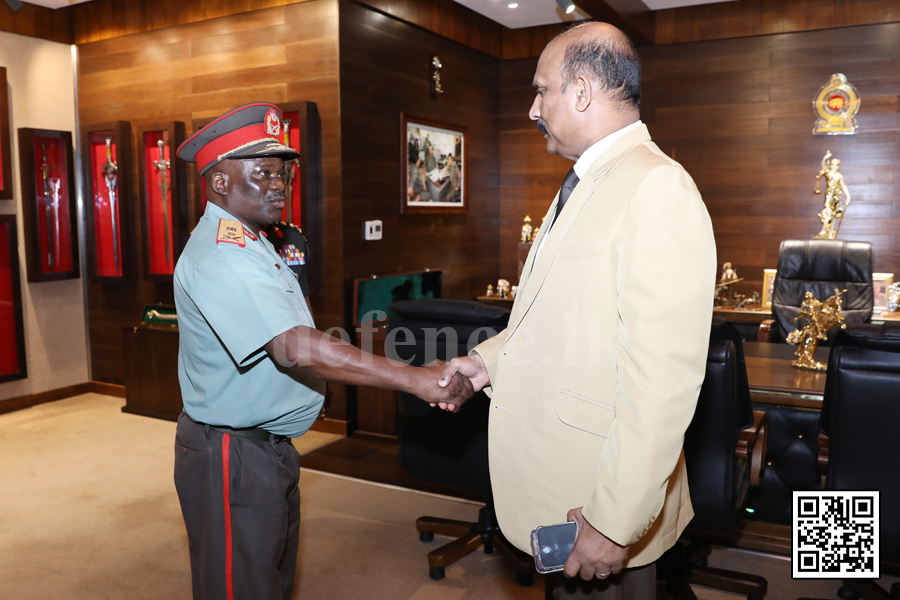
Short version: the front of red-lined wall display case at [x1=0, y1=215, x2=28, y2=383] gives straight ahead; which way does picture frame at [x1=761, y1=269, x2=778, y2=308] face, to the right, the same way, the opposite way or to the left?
to the right

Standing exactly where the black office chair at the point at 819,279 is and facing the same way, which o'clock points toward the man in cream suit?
The man in cream suit is roughly at 12 o'clock from the black office chair.

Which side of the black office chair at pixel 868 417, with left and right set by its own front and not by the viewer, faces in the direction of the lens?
back

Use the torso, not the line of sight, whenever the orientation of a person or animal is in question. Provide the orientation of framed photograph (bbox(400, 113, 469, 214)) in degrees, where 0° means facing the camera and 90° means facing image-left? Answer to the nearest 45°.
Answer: approximately 315°

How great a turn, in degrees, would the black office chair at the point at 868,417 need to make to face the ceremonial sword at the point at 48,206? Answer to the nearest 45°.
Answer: approximately 90° to its left

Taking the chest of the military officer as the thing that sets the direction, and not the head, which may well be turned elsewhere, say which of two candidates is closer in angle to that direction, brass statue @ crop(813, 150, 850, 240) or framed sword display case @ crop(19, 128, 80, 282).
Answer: the brass statue

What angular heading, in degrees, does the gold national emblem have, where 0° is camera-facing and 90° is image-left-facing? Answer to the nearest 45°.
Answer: approximately 0°

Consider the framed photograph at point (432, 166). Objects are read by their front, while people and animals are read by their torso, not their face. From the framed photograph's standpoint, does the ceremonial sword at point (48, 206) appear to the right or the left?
on its right

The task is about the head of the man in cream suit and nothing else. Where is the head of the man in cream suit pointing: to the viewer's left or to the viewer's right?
to the viewer's left

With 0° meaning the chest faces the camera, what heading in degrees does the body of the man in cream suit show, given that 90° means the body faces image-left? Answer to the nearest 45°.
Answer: approximately 90°
